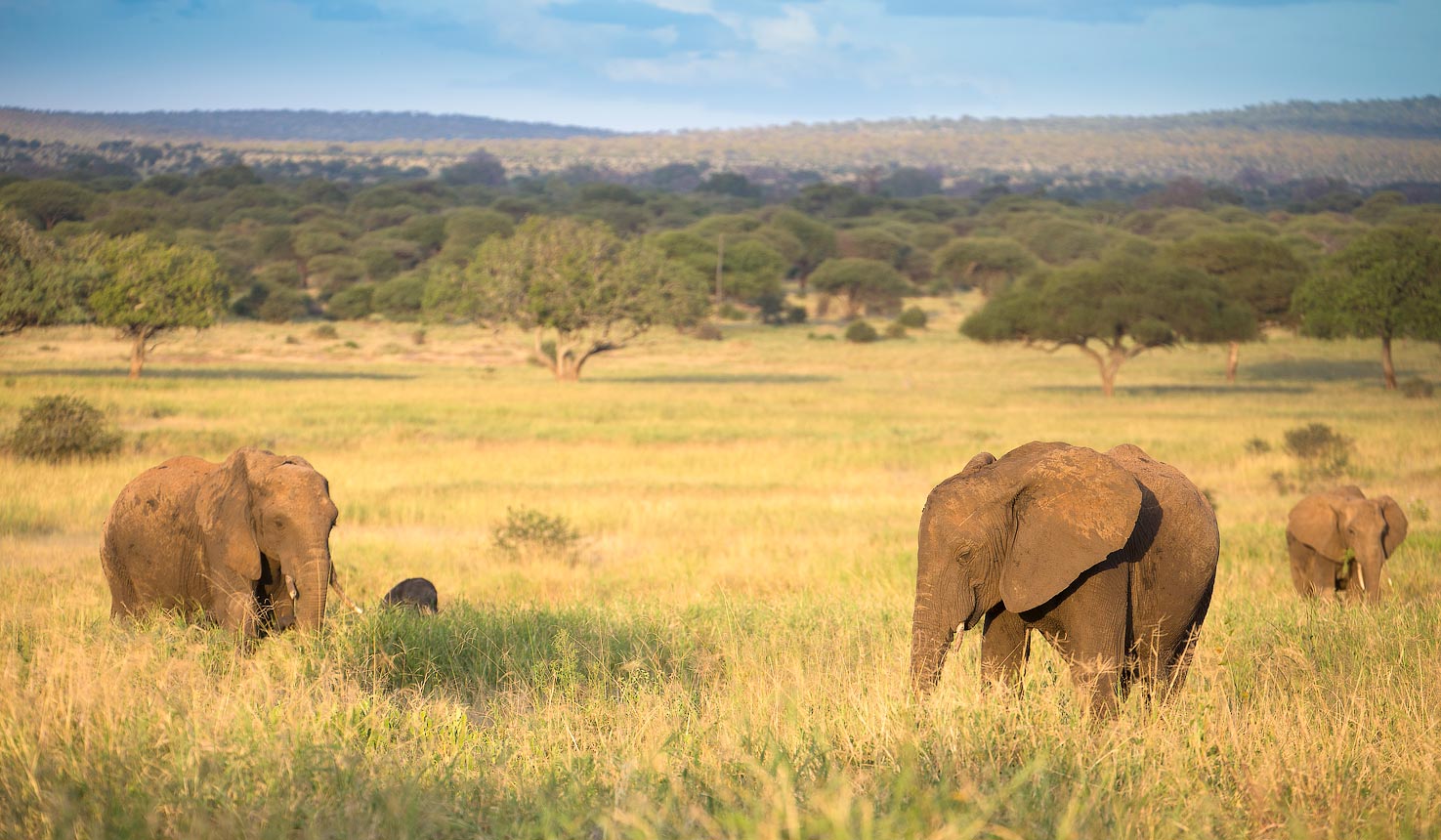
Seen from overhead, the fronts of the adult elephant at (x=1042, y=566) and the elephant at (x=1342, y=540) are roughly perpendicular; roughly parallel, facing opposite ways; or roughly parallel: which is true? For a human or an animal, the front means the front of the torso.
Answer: roughly perpendicular

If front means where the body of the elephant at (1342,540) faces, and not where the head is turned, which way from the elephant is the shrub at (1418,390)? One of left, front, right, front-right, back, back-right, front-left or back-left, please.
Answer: back-left

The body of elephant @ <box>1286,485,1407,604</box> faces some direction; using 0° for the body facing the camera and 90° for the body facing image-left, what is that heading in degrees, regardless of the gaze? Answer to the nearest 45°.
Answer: approximately 315°

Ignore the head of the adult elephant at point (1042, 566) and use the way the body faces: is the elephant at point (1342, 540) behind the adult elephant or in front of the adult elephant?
behind

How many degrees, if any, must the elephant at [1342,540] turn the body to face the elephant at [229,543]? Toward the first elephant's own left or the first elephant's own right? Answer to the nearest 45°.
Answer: approximately 90° to the first elephant's own right

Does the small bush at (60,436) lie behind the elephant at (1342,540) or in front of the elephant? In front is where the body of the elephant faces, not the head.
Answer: behind

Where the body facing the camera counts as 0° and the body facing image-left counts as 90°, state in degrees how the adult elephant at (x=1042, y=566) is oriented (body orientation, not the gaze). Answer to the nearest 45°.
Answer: approximately 45°

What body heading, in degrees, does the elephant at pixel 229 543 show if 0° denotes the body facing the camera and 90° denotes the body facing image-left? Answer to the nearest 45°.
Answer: approximately 315°

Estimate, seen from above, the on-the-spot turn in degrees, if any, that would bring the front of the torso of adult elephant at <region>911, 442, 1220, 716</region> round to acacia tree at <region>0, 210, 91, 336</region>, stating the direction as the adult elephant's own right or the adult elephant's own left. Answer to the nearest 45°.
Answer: approximately 90° to the adult elephant's own right

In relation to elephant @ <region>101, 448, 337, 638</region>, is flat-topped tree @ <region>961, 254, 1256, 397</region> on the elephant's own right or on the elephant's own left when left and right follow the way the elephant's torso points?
on the elephant's own left

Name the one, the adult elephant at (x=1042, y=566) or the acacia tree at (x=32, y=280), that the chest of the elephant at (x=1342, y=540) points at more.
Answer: the adult elephant
